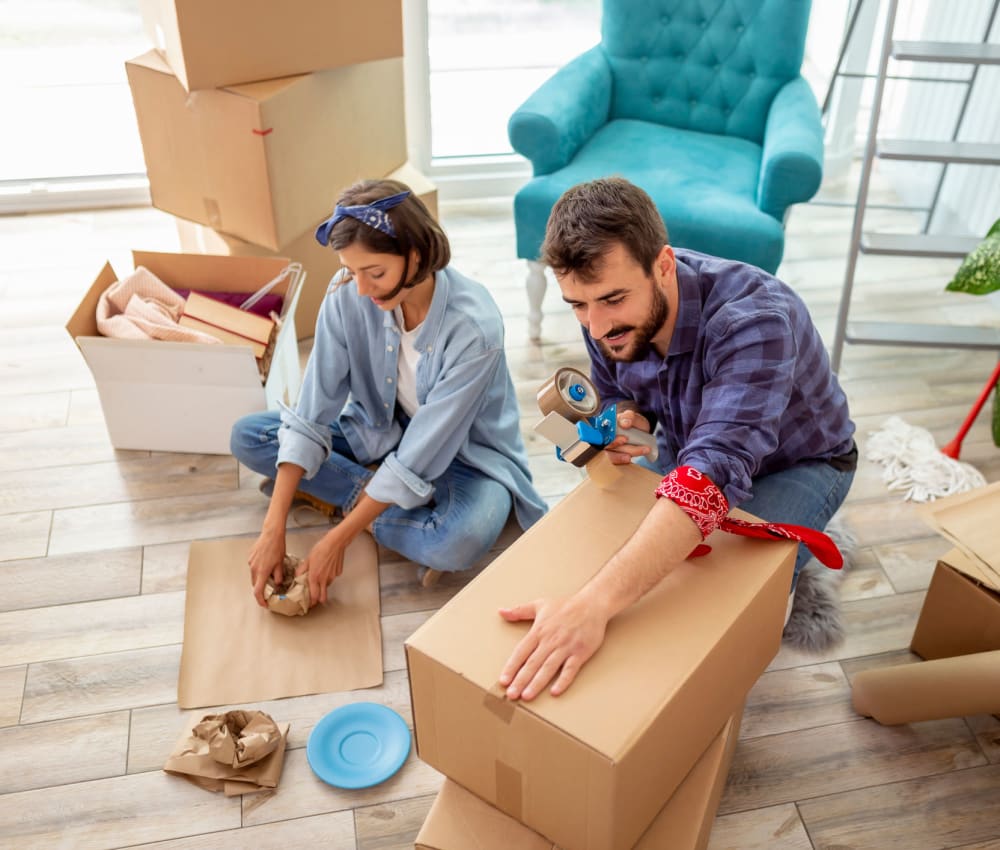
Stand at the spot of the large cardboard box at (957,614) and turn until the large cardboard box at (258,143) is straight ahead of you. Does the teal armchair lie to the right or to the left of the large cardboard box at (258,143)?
right

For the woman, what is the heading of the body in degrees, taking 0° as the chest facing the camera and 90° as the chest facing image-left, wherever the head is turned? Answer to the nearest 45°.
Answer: approximately 45°

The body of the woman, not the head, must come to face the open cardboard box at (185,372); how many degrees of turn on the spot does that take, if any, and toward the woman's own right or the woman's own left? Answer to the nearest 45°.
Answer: approximately 90° to the woman's own right

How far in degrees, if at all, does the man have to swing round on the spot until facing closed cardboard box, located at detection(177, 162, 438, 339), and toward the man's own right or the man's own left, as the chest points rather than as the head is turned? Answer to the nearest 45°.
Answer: approximately 90° to the man's own right

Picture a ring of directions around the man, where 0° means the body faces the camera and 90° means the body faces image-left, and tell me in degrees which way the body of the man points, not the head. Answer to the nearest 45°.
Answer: approximately 45°

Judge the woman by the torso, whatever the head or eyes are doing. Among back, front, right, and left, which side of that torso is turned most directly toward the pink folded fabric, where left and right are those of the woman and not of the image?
right

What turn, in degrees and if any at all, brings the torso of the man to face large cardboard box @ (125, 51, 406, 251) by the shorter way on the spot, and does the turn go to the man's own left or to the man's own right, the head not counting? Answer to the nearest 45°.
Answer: approximately 90° to the man's own right

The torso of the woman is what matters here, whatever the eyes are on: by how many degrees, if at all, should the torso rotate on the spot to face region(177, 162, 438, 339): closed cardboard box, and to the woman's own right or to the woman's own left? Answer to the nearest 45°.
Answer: approximately 135° to the woman's own right
